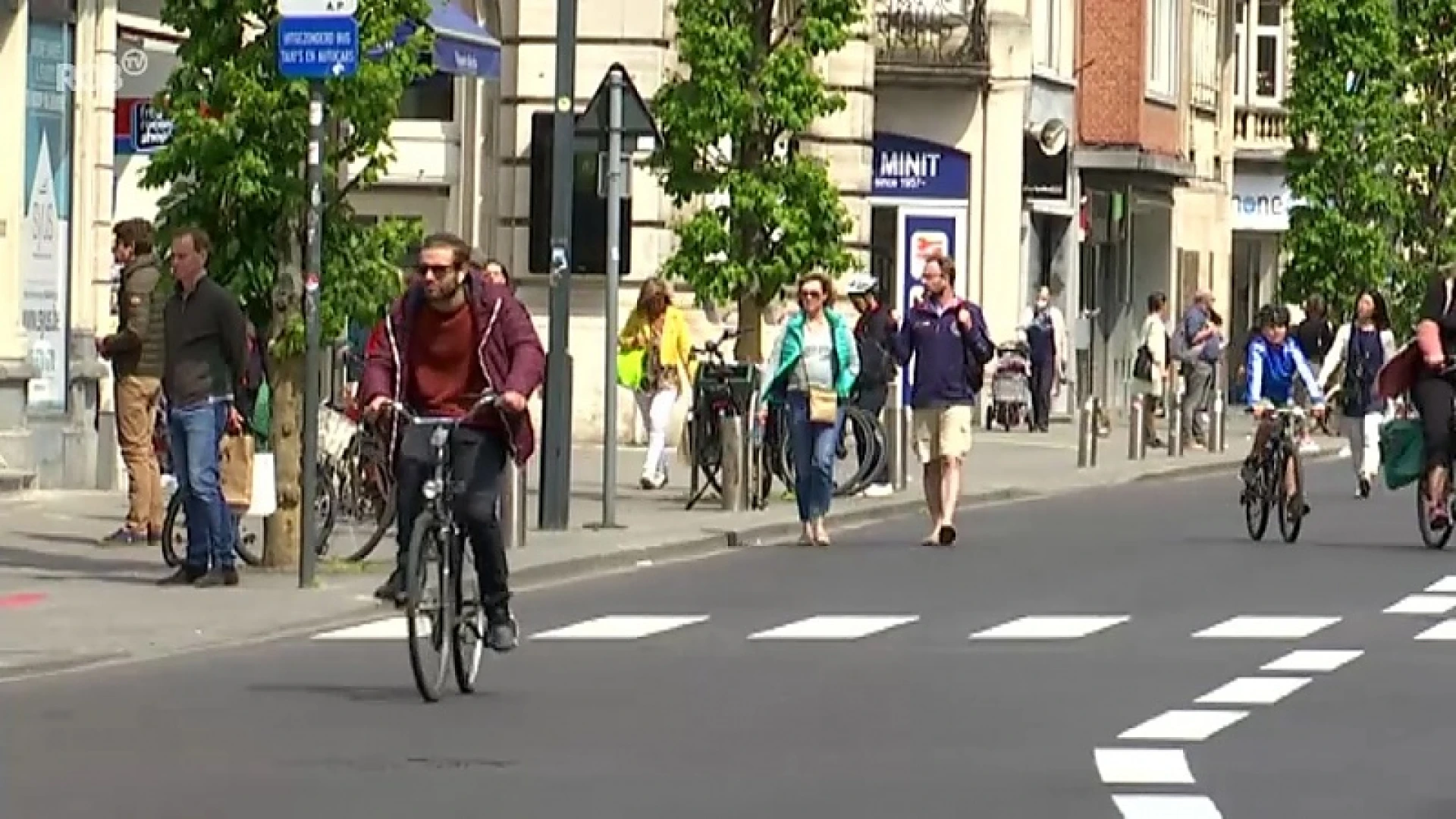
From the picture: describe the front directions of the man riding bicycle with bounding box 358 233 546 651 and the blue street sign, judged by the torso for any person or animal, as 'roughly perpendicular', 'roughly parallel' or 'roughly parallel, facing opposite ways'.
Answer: roughly parallel

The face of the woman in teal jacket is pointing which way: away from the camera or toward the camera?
toward the camera

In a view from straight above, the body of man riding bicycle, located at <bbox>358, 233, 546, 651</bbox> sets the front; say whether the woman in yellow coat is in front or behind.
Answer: behind

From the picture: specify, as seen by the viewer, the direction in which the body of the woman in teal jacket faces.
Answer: toward the camera

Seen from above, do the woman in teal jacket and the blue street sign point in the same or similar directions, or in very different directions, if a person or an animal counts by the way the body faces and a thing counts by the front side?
same or similar directions

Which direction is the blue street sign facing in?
toward the camera

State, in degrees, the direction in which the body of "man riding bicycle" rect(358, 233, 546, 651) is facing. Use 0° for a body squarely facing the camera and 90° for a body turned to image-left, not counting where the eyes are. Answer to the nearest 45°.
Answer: approximately 0°

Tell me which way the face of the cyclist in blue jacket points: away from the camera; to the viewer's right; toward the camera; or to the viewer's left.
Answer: toward the camera

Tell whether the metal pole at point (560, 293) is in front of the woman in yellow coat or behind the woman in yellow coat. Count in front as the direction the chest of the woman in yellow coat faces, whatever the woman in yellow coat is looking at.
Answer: in front
